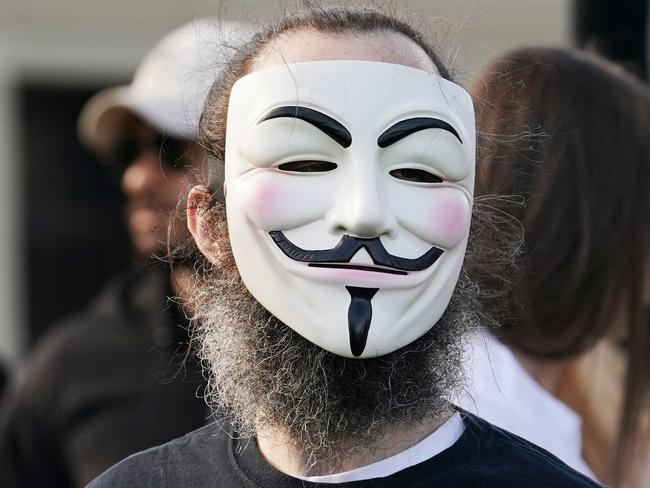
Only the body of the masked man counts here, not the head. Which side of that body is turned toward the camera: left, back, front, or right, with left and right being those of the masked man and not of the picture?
front

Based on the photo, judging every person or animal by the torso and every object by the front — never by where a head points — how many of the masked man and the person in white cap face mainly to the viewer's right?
0
